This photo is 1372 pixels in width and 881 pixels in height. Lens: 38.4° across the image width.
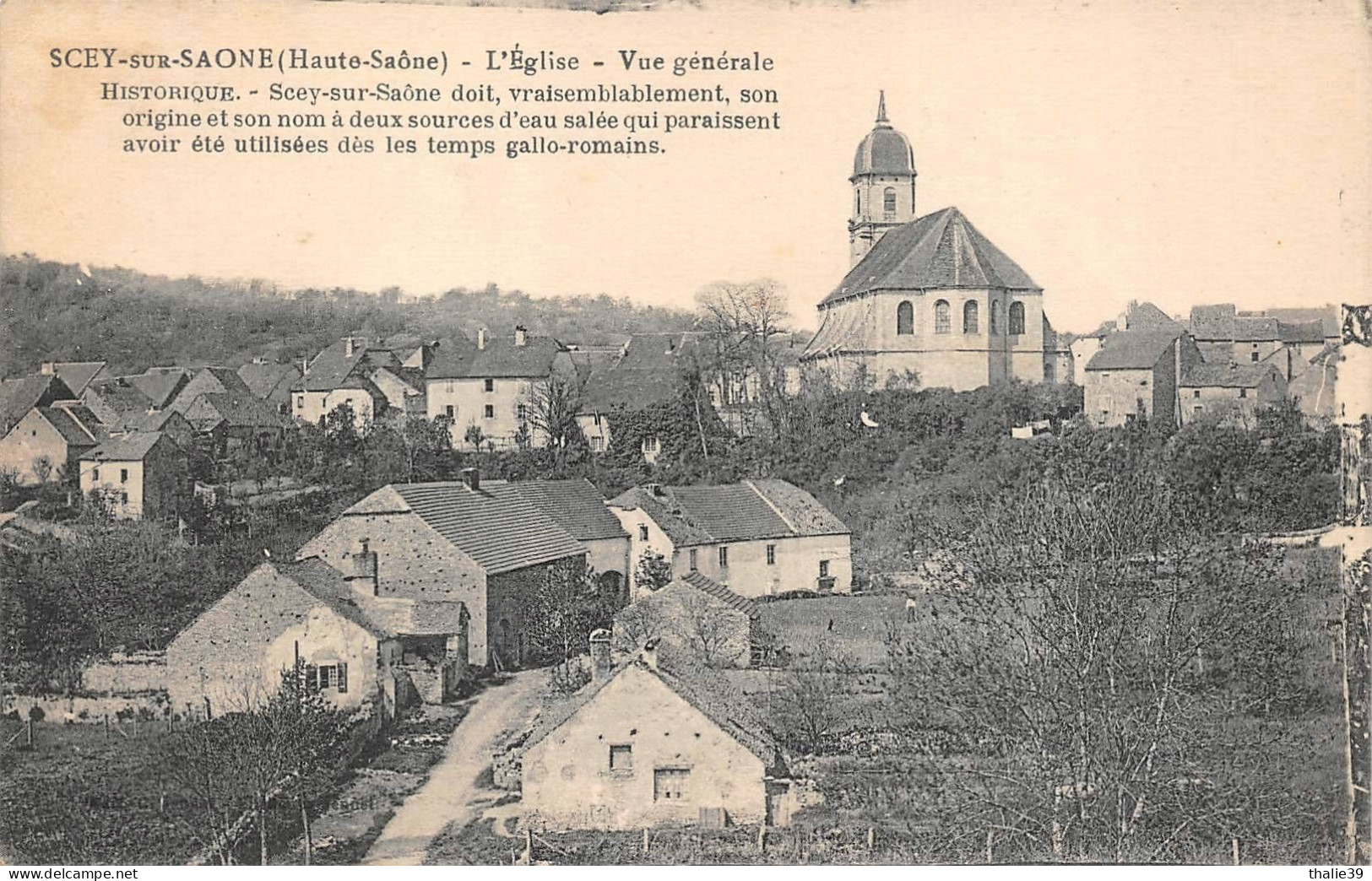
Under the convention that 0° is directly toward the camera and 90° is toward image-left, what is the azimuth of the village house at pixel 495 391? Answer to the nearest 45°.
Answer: approximately 0°

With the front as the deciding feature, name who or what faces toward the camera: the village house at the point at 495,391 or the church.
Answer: the village house

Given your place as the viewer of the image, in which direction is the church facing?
facing away from the viewer and to the left of the viewer

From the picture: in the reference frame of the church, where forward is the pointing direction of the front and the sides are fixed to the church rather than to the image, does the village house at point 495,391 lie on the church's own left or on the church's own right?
on the church's own left

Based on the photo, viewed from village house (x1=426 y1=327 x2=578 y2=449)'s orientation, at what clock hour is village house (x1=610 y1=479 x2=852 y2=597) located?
village house (x1=610 y1=479 x2=852 y2=597) is roughly at 10 o'clock from village house (x1=426 y1=327 x2=578 y2=449).

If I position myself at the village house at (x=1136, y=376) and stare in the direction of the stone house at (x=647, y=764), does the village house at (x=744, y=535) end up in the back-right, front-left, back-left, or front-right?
front-right

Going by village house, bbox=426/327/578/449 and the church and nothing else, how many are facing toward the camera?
1

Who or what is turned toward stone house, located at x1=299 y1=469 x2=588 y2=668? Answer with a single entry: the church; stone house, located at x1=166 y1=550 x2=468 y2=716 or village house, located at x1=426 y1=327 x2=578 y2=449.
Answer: the village house

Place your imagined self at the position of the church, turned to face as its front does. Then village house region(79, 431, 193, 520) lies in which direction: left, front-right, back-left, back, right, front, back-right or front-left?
left

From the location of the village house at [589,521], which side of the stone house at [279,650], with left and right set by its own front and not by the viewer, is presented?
left

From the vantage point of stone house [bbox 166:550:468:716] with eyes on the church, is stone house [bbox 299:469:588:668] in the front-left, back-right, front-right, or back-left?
front-left
